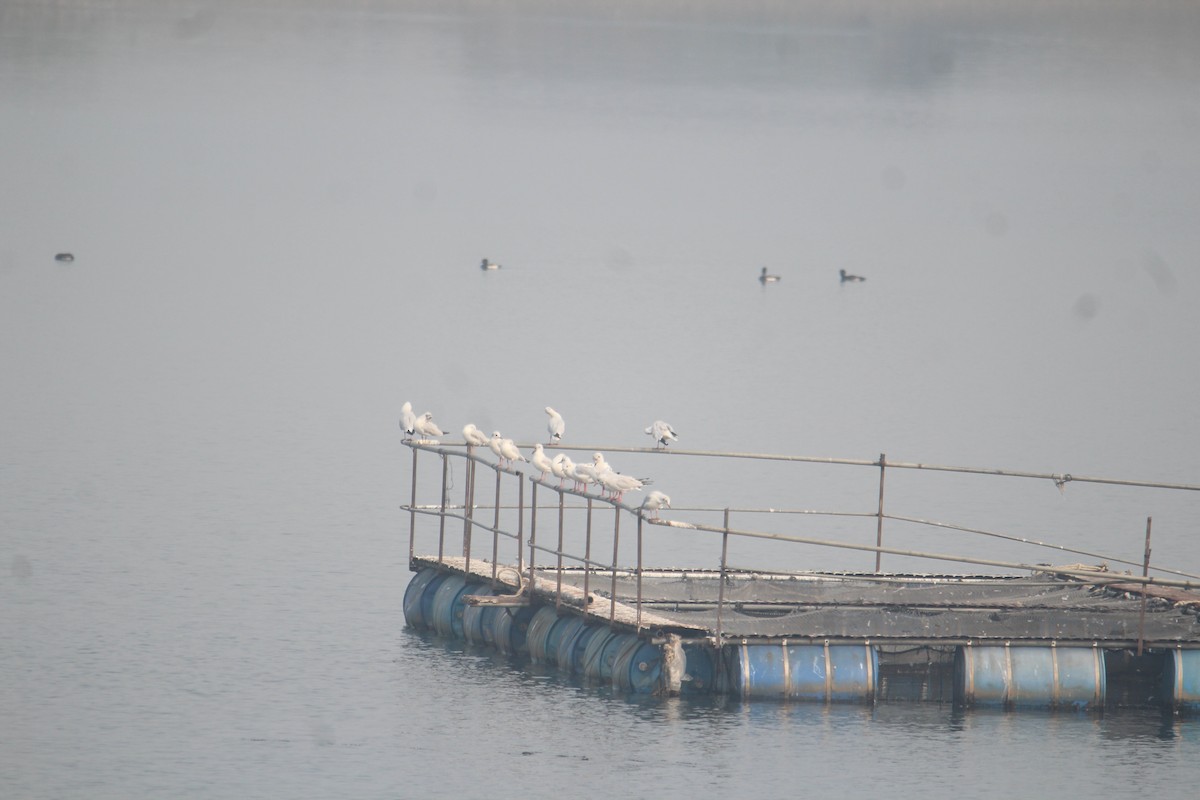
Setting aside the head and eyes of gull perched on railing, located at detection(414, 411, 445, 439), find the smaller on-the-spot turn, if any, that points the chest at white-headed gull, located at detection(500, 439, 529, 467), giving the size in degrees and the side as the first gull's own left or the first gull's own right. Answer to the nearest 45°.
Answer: approximately 135° to the first gull's own left

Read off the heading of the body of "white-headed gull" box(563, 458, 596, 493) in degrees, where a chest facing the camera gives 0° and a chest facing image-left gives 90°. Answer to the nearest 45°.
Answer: approximately 90°

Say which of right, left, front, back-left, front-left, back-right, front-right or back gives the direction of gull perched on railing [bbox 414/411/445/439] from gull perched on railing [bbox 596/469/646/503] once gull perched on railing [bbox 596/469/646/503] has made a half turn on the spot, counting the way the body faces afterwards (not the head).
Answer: back-left

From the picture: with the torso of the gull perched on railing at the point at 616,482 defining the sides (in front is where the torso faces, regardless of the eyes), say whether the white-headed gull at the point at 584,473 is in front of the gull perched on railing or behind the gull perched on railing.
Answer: in front

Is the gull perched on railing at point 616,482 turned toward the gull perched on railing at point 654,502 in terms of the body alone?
no

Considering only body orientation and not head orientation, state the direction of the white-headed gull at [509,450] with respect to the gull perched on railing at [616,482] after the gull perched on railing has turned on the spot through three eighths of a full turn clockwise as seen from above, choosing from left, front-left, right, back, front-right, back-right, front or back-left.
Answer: left

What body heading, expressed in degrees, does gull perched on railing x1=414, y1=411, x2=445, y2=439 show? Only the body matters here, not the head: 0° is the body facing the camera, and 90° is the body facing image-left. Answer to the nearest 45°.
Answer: approximately 90°

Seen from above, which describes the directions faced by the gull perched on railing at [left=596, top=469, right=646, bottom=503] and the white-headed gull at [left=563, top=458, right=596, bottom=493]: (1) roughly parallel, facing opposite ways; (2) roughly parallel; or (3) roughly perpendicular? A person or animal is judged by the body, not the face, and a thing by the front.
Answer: roughly parallel

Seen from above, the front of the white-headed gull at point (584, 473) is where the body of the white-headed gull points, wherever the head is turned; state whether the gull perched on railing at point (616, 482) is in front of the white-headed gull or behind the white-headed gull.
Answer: behind

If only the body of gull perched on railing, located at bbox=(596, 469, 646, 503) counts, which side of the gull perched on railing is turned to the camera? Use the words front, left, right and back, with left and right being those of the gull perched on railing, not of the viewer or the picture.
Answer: left
